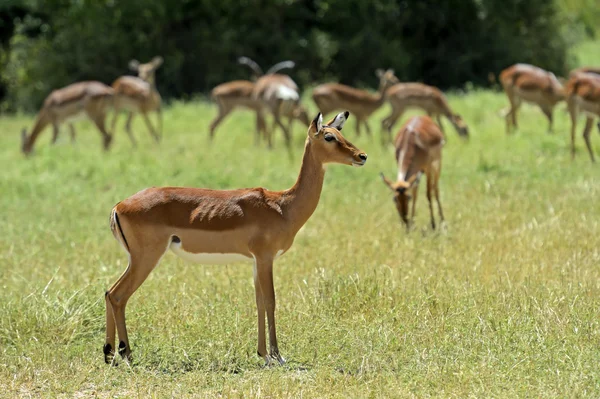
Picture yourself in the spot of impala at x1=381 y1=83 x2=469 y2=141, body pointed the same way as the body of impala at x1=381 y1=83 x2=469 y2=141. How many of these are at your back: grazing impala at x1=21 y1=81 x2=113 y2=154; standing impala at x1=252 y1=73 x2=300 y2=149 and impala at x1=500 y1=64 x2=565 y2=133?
2

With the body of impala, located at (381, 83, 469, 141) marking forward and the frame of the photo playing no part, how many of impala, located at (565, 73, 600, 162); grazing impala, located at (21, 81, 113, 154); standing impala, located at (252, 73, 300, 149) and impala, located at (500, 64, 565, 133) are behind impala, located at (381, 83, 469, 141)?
2

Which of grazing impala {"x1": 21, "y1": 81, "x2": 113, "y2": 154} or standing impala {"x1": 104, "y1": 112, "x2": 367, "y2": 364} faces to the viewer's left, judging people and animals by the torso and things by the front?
the grazing impala

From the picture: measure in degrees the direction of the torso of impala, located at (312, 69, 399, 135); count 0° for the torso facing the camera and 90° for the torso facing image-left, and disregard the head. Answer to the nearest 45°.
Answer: approximately 270°

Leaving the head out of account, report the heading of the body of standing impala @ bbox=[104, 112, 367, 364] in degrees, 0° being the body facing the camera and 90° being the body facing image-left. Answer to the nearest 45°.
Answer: approximately 270°

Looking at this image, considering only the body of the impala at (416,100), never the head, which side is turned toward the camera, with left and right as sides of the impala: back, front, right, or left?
right

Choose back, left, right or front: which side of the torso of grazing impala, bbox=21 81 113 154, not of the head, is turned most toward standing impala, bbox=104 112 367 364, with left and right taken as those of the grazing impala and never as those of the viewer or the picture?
left

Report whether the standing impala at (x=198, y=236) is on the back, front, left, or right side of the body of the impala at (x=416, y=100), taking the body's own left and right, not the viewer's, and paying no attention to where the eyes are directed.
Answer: right

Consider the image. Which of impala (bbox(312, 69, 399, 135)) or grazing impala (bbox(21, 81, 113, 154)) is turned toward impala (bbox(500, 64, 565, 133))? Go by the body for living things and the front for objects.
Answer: impala (bbox(312, 69, 399, 135))

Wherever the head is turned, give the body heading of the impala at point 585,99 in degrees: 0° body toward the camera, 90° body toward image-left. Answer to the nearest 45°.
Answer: approximately 270°
